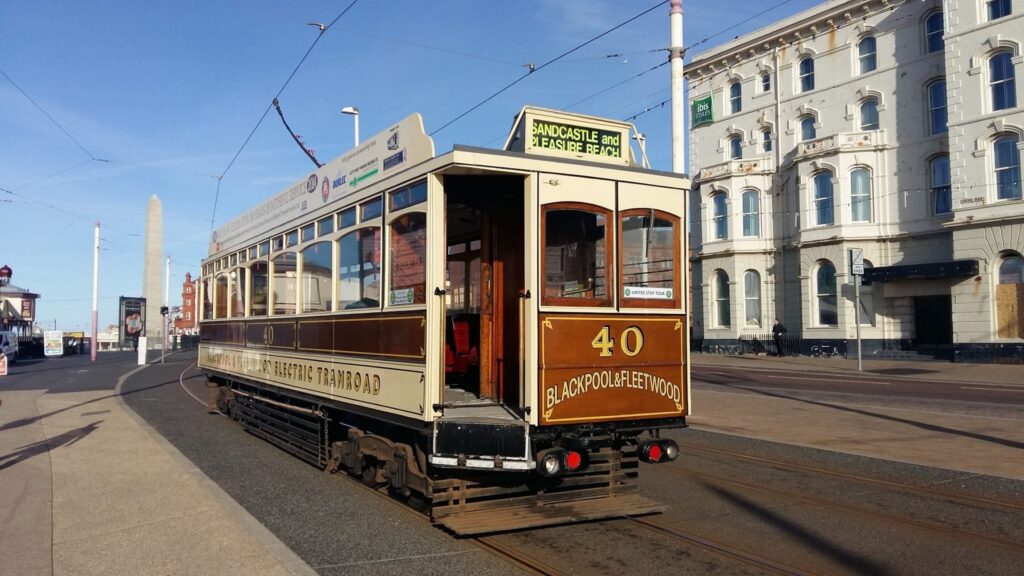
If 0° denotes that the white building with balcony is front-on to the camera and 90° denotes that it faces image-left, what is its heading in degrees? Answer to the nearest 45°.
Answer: approximately 45°
